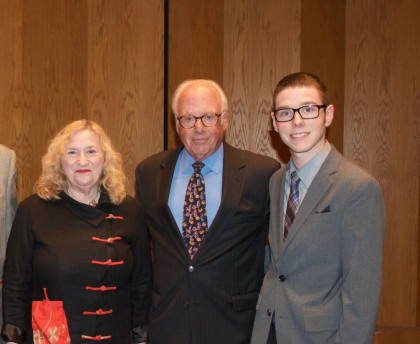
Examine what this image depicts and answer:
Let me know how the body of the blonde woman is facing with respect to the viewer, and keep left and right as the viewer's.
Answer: facing the viewer

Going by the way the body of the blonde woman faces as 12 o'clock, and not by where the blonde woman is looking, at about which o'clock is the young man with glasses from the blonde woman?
The young man with glasses is roughly at 10 o'clock from the blonde woman.

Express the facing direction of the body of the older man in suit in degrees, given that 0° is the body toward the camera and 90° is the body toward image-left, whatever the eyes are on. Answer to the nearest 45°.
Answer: approximately 0°

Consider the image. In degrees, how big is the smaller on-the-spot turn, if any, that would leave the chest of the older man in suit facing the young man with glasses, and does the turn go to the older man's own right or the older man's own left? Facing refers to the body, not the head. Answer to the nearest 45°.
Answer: approximately 45° to the older man's own left

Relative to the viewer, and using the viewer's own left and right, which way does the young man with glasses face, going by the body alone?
facing the viewer and to the left of the viewer

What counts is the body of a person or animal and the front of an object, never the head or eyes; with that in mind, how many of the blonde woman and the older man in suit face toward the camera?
2
